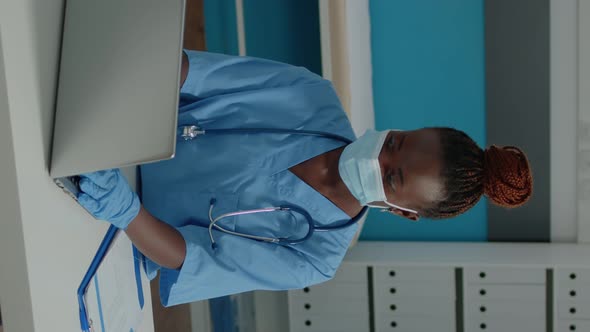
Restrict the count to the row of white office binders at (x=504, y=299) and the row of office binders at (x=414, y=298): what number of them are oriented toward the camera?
2

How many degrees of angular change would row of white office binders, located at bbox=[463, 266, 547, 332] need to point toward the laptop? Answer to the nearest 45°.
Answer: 0° — it already faces it

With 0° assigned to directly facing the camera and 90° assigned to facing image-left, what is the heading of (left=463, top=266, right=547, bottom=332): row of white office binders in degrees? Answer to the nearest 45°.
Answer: approximately 0°

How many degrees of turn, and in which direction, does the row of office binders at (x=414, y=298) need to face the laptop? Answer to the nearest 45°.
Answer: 0° — it already faces it
